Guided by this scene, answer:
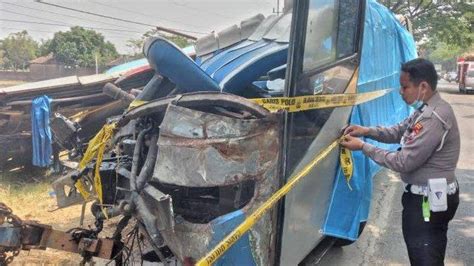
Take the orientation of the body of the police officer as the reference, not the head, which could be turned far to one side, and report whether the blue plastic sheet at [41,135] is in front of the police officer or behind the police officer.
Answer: in front

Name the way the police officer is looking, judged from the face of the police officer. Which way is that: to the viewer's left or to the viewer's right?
to the viewer's left

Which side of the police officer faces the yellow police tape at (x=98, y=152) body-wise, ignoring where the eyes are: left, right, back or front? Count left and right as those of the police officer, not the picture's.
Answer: front

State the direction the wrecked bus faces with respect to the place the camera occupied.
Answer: facing the viewer and to the left of the viewer

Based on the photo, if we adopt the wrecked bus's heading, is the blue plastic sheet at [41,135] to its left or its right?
on its right

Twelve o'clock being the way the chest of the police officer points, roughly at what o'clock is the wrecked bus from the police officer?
The wrecked bus is roughly at 11 o'clock from the police officer.

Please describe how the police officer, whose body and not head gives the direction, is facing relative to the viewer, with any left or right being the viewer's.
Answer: facing to the left of the viewer

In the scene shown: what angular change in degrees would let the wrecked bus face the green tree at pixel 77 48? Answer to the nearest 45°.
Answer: approximately 135° to its right

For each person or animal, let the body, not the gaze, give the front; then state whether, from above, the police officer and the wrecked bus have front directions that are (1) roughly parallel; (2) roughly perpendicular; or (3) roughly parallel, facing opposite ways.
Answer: roughly perpendicular

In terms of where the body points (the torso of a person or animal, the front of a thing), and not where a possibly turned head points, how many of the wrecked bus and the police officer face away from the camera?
0
